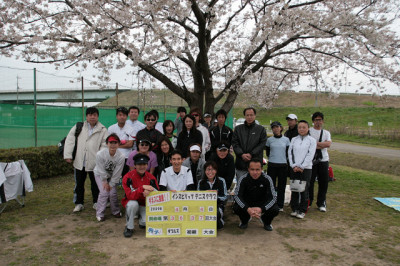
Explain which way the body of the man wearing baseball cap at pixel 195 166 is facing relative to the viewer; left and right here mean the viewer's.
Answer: facing the viewer

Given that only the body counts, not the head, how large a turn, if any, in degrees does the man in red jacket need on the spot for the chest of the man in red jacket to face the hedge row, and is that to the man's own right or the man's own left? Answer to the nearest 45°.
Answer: approximately 135° to the man's own right

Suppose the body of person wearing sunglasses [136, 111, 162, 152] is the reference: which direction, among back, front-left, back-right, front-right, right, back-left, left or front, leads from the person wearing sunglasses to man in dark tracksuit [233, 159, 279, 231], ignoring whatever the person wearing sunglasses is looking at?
front-left

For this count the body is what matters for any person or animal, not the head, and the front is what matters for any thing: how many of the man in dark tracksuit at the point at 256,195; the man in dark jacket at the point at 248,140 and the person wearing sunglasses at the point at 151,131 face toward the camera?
3

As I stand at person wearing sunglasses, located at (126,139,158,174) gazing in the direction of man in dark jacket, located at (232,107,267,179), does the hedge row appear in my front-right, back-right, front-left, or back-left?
back-left

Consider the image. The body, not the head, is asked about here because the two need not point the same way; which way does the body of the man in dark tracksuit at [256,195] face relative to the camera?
toward the camera

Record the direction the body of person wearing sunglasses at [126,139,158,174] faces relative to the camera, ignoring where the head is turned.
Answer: toward the camera

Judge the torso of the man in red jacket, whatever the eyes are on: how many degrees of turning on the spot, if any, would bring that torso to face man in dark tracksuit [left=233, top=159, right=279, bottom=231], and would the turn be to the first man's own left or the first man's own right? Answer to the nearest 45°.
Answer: approximately 90° to the first man's own left
